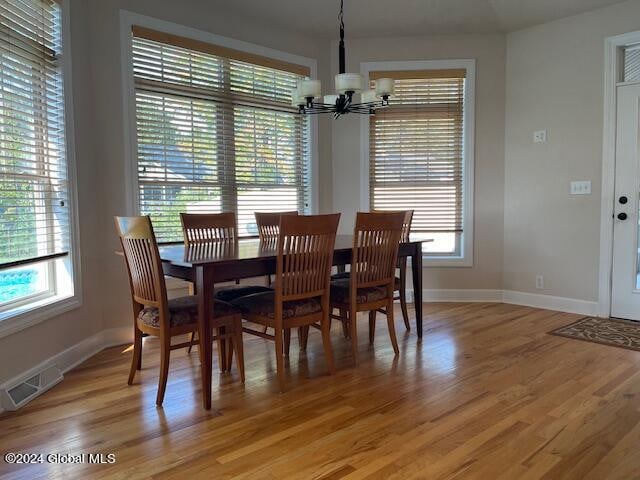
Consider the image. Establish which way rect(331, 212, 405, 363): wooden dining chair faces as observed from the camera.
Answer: facing away from the viewer and to the left of the viewer

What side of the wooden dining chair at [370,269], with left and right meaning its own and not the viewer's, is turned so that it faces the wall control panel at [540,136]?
right

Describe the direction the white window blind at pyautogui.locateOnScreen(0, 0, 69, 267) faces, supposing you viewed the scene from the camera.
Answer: facing the viewer and to the right of the viewer

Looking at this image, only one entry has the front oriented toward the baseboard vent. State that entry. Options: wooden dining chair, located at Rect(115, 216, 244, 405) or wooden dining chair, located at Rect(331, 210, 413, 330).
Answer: wooden dining chair, located at Rect(331, 210, 413, 330)

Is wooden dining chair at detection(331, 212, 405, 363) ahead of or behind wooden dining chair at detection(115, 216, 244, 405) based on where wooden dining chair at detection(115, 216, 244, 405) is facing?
ahead

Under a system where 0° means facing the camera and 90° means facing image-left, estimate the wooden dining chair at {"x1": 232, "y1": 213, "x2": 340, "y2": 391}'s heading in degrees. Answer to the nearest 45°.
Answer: approximately 135°

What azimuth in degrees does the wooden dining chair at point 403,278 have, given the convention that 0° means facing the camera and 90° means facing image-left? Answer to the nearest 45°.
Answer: approximately 45°

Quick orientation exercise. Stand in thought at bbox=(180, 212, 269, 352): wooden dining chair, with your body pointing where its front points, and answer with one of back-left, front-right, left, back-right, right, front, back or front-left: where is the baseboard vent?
right

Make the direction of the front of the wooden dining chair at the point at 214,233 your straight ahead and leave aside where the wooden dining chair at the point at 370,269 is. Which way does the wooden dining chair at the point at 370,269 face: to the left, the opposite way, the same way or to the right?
the opposite way

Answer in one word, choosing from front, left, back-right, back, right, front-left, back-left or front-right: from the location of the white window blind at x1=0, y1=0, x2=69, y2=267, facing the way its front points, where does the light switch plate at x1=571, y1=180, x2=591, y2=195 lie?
front-left
